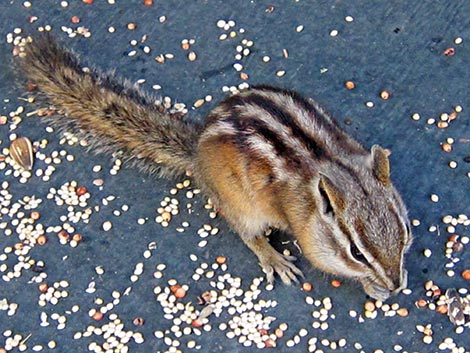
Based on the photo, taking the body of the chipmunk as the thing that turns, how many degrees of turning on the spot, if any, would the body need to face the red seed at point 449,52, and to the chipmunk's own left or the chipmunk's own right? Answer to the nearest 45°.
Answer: approximately 90° to the chipmunk's own left

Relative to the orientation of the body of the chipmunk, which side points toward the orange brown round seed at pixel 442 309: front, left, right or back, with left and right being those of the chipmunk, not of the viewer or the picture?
front

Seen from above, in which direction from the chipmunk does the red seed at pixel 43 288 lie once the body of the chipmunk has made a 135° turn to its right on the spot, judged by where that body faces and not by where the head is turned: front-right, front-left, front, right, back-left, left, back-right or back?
front

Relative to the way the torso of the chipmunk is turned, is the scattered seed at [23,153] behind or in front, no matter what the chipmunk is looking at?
behind

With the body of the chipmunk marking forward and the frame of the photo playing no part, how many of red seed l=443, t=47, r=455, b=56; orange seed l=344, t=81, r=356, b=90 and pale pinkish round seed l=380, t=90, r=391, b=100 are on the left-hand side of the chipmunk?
3

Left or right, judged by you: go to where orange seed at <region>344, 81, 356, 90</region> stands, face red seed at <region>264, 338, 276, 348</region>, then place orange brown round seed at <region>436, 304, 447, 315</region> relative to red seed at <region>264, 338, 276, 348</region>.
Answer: left

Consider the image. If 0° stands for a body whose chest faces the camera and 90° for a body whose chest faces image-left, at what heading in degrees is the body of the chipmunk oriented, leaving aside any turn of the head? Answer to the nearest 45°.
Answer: approximately 315°

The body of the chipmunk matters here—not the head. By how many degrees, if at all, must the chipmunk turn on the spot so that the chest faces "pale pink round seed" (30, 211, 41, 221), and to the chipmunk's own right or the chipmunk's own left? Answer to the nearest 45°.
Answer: approximately 135° to the chipmunk's own right
